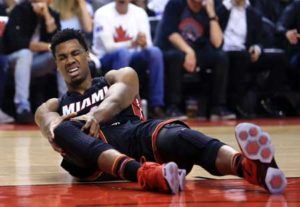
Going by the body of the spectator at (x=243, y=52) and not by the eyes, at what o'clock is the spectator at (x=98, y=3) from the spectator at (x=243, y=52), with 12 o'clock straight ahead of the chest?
the spectator at (x=98, y=3) is roughly at 3 o'clock from the spectator at (x=243, y=52).

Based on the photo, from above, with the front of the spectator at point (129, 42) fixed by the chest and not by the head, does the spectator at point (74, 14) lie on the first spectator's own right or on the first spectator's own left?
on the first spectator's own right

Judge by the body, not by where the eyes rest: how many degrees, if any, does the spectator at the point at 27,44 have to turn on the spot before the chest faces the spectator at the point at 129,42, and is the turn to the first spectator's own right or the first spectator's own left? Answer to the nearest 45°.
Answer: approximately 45° to the first spectator's own left

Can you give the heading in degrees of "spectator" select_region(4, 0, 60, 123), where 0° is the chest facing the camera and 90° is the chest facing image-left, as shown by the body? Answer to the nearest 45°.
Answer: approximately 315°

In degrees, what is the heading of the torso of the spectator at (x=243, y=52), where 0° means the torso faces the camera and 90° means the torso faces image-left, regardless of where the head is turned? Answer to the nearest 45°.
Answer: approximately 0°

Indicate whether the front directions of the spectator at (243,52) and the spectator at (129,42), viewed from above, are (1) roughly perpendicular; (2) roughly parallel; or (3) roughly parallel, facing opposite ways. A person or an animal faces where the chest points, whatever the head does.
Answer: roughly parallel

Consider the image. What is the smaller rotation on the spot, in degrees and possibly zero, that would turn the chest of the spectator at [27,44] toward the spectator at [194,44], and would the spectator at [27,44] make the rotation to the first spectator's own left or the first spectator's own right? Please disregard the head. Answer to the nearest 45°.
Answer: approximately 45° to the first spectator's own left

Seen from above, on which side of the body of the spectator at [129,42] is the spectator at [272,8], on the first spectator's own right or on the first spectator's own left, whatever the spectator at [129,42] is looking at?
on the first spectator's own left

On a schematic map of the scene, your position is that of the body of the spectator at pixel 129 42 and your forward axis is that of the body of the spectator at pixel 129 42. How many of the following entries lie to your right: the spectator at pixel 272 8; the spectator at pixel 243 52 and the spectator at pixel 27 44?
1

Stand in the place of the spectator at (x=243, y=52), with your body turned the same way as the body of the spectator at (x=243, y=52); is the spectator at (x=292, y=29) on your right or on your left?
on your left

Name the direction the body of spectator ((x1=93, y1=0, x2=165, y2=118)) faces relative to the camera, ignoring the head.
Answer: toward the camera

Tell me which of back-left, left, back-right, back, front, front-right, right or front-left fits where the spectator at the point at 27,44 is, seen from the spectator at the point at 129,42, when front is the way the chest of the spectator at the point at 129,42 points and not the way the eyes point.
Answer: right

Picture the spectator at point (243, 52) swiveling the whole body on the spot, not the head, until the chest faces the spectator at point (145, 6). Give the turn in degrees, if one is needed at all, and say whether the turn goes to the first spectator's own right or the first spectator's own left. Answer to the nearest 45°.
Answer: approximately 90° to the first spectator's own right

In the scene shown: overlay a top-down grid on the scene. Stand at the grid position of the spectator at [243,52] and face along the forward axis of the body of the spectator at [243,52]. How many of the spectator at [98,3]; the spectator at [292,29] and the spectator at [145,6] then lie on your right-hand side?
2

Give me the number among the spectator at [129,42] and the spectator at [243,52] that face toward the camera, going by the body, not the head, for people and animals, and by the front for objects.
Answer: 2
